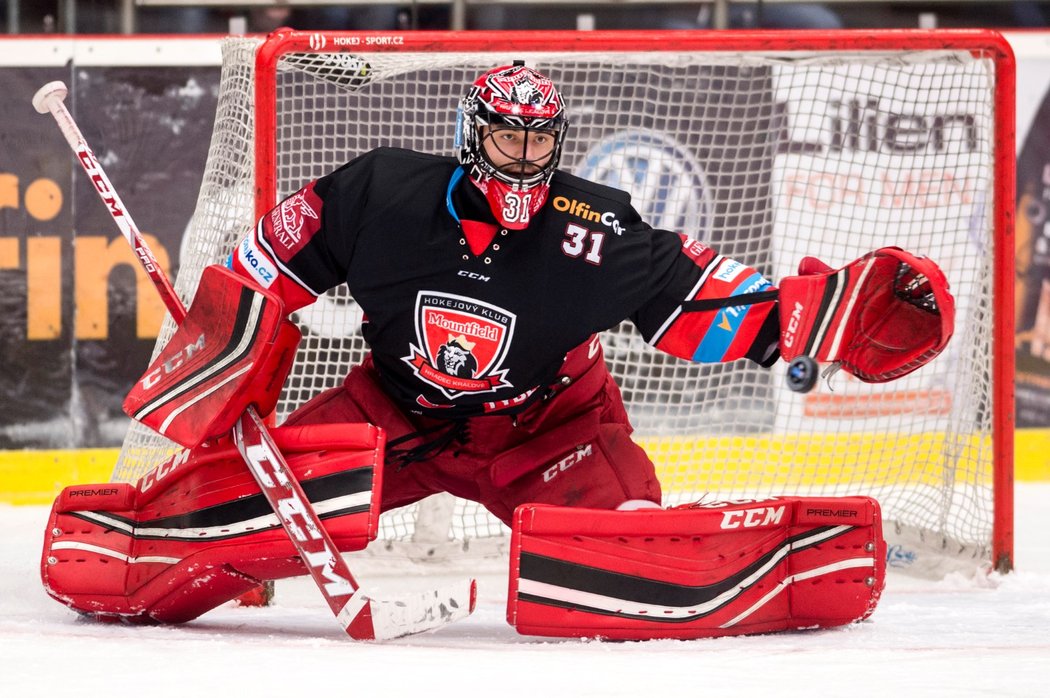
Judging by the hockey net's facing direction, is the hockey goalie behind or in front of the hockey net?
in front

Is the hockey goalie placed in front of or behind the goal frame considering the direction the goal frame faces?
in front

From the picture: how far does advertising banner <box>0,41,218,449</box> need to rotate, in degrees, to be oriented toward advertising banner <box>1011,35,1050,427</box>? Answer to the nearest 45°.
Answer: approximately 90° to its left

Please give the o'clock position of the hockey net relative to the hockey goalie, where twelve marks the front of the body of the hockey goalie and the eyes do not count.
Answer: The hockey net is roughly at 7 o'clock from the hockey goalie.

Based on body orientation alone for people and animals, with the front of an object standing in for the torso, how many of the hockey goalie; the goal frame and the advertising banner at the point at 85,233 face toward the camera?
3

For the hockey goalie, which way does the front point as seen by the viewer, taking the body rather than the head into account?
toward the camera

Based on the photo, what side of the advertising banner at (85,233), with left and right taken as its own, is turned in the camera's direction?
front

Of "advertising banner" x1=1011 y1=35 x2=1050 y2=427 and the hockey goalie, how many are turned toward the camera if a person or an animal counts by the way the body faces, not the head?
2

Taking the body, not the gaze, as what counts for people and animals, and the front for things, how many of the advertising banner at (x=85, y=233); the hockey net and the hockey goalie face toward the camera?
3

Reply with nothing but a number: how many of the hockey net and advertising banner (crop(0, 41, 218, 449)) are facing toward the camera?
2

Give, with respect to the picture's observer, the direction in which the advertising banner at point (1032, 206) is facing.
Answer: facing the viewer

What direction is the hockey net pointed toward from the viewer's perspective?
toward the camera

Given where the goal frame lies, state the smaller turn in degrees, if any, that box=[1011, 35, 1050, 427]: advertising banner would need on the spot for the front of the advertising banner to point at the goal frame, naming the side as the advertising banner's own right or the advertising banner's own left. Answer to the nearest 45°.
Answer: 0° — it already faces it

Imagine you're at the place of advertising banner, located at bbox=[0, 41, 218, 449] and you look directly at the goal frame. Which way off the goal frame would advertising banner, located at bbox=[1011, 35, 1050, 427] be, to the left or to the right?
left
